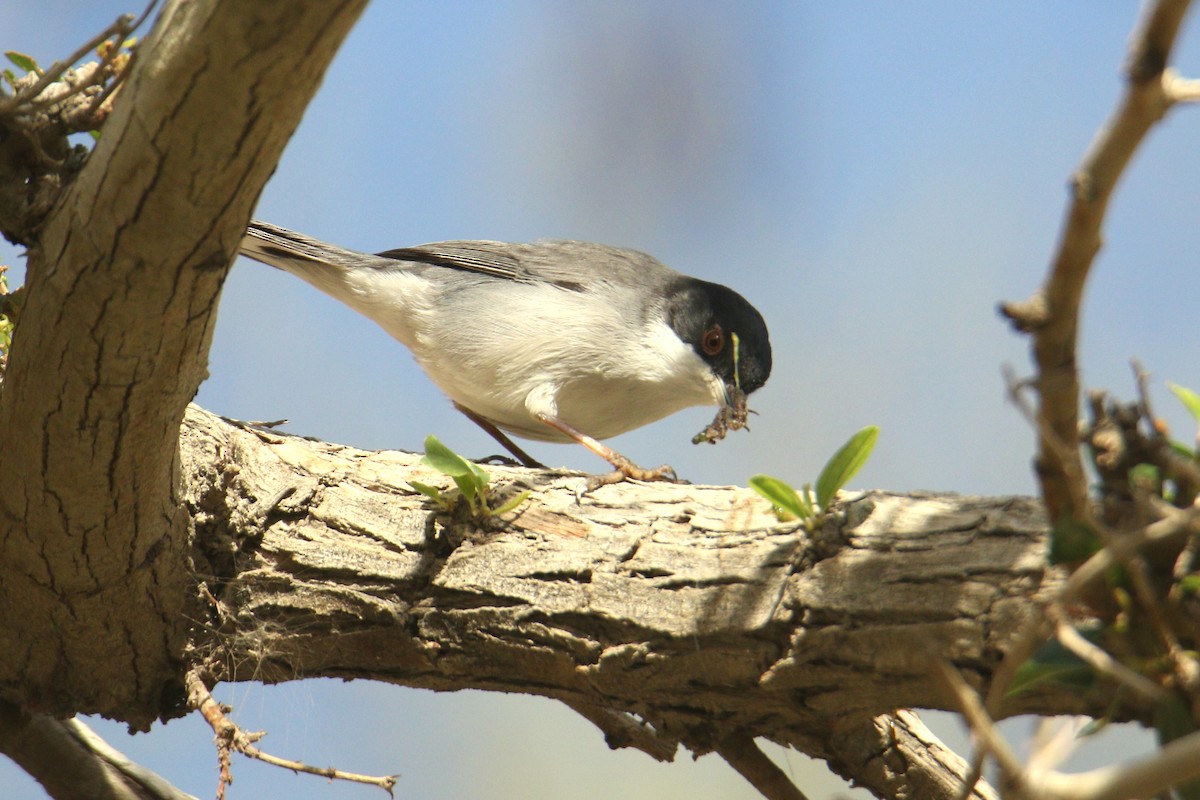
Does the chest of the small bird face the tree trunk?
no

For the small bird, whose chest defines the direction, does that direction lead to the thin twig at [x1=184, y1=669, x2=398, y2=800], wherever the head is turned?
no

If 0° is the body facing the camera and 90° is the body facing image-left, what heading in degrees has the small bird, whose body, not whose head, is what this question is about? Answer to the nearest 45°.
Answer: approximately 270°
